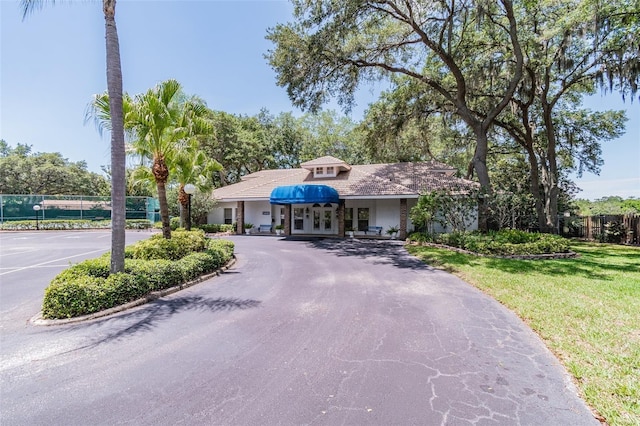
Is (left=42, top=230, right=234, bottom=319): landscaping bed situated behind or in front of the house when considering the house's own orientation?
in front

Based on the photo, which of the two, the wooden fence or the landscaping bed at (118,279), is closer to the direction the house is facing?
the landscaping bed

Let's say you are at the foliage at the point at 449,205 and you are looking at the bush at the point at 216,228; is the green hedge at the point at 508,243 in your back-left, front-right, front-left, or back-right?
back-left

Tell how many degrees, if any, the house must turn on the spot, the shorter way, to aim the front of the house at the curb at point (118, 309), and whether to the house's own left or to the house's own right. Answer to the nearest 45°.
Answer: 0° — it already faces it

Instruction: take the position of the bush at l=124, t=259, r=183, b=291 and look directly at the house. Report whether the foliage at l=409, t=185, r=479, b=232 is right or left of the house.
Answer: right

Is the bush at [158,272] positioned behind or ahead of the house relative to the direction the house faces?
ahead

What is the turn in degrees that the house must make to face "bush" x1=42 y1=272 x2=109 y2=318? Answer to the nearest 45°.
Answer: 0° — it already faces it

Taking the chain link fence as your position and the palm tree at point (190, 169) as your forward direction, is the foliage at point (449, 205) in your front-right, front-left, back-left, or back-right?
front-left

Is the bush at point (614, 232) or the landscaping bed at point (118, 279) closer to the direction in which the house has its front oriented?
the landscaping bed

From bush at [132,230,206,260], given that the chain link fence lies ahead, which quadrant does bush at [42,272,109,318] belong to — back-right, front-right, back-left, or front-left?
back-left

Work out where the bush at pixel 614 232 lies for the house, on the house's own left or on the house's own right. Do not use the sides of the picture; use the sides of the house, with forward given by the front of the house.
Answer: on the house's own left

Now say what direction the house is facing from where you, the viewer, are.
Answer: facing the viewer

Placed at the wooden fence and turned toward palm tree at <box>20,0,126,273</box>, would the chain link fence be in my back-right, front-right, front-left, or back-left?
front-right

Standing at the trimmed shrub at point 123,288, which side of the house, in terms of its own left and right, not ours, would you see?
front

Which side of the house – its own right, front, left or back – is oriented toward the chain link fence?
right

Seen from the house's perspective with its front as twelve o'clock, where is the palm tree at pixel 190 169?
The palm tree is roughly at 1 o'clock from the house.

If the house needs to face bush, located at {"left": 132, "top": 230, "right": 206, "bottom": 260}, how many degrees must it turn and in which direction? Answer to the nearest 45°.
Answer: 0° — it already faces it
